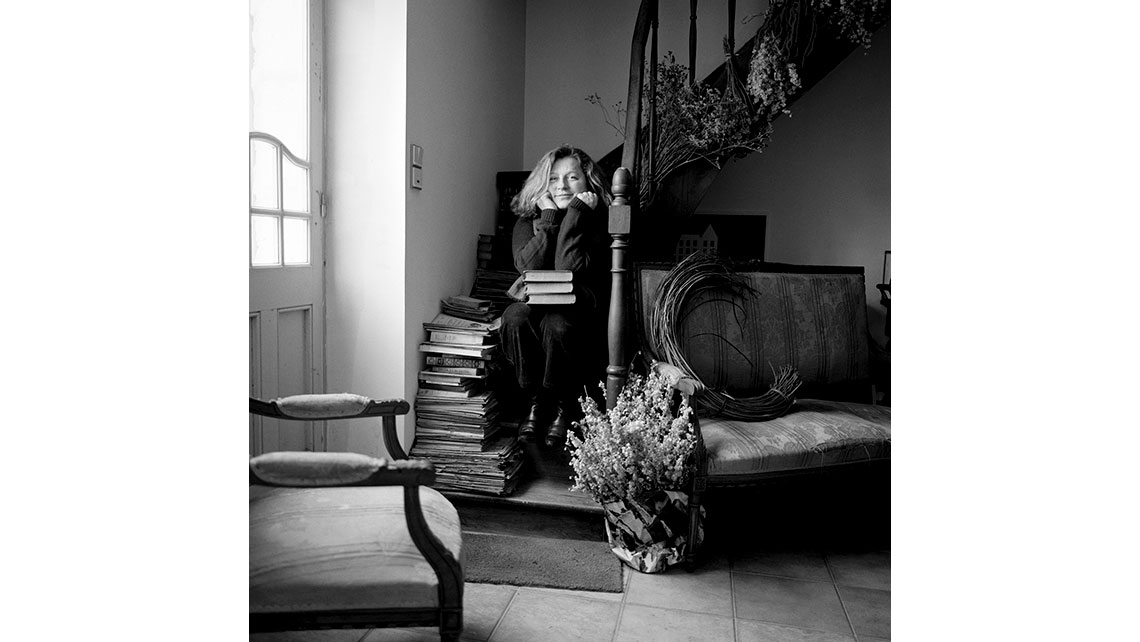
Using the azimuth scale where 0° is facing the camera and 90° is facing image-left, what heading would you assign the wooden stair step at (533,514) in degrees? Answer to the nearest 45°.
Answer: approximately 0°

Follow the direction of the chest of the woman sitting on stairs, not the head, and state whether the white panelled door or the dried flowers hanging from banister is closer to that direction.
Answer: the white panelled door

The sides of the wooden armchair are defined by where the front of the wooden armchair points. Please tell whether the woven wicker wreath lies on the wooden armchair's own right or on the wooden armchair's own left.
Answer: on the wooden armchair's own left

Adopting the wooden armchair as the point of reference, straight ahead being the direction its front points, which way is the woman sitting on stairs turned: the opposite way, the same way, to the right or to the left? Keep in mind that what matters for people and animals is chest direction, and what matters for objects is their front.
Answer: to the right

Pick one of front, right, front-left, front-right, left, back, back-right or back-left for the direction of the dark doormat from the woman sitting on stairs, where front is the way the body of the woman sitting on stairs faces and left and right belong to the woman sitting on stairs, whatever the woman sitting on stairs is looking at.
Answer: front

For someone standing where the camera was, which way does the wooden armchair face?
facing to the right of the viewer
